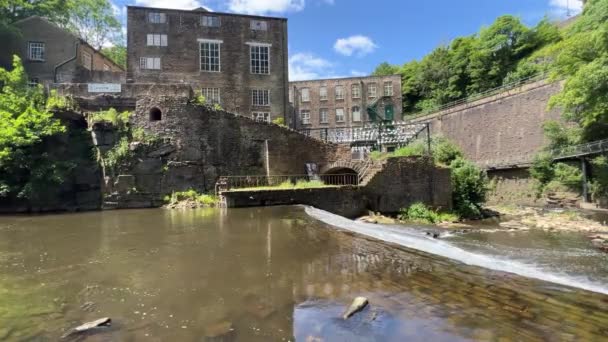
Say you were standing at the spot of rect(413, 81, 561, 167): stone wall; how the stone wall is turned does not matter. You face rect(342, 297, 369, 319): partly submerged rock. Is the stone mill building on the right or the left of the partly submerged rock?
right

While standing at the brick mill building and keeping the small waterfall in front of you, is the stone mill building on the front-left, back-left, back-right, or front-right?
front-right

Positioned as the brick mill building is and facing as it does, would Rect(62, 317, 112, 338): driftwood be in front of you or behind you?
in front

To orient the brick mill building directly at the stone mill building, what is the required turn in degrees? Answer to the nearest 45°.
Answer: approximately 45° to its right

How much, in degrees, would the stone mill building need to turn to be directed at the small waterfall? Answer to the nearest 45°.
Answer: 0° — it already faces it

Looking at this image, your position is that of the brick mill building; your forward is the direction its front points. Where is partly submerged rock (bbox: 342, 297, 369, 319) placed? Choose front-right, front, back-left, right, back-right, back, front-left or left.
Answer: front

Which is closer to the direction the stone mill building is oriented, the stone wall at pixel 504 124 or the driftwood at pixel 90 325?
the driftwood

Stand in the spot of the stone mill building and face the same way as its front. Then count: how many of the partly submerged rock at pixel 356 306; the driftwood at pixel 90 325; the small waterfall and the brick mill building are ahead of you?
3

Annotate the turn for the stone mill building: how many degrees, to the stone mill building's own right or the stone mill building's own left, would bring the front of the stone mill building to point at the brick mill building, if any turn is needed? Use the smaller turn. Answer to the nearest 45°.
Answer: approximately 135° to the stone mill building's own left

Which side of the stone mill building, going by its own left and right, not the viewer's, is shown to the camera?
front

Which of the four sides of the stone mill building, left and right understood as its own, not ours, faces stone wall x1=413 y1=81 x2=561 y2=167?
left

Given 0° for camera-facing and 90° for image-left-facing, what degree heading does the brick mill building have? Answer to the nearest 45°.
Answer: approximately 0°

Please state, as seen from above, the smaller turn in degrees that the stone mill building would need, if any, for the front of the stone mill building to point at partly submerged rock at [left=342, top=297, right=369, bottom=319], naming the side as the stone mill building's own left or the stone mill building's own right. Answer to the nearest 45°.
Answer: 0° — it already faces it

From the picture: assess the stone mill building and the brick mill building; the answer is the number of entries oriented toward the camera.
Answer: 2

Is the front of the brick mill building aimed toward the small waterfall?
yes

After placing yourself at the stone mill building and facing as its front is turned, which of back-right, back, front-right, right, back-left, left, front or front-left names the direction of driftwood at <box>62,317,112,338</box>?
front
